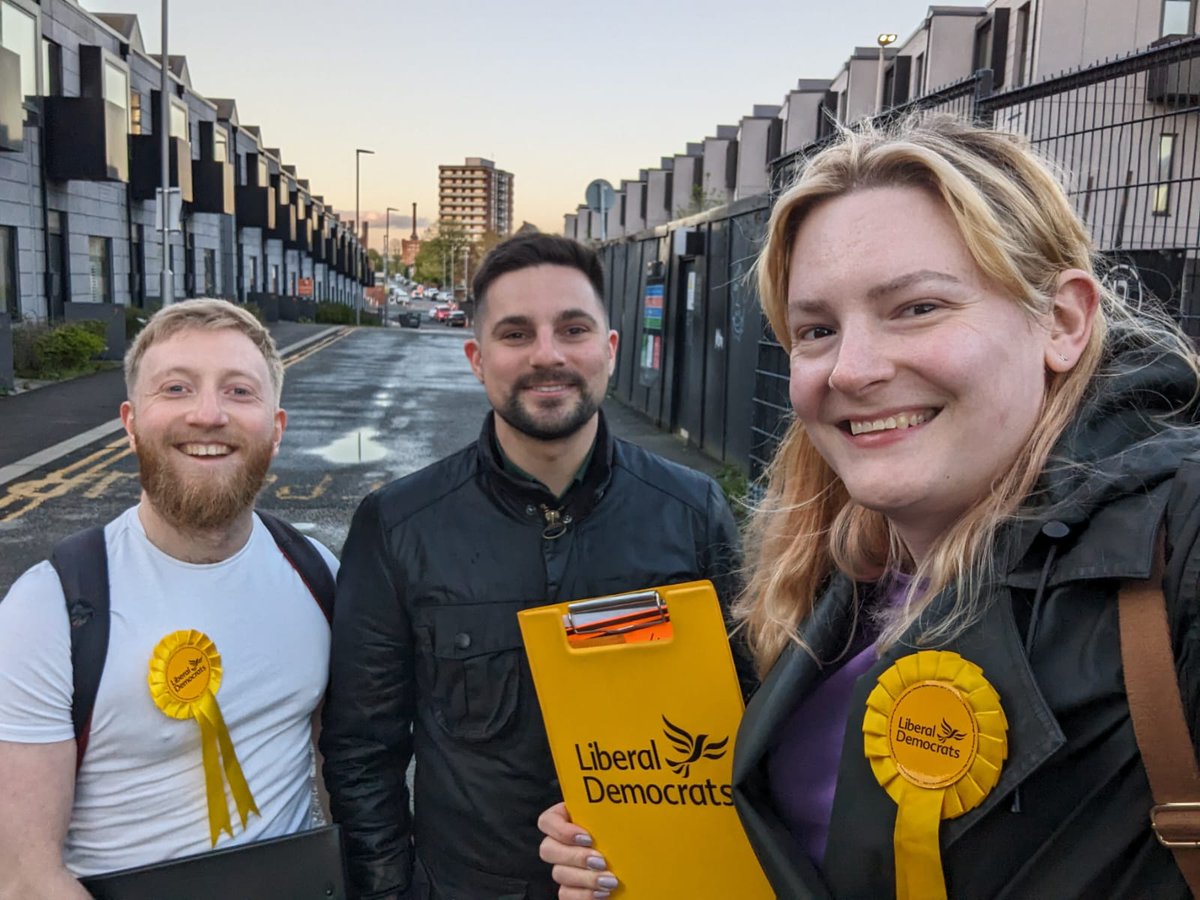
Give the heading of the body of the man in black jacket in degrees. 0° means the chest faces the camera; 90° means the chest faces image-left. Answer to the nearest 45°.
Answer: approximately 0°

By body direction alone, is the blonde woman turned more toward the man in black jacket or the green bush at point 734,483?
the man in black jacket

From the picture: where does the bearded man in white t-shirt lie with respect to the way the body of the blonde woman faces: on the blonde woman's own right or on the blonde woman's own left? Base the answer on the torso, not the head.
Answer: on the blonde woman's own right

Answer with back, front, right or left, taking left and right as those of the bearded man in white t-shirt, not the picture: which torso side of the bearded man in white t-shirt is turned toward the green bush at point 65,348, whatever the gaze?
back

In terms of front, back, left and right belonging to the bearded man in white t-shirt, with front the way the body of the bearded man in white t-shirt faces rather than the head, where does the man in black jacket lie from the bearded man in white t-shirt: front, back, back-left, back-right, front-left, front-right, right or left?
left

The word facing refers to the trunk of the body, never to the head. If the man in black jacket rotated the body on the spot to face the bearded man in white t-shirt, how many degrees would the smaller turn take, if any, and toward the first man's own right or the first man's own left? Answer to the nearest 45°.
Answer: approximately 90° to the first man's own right

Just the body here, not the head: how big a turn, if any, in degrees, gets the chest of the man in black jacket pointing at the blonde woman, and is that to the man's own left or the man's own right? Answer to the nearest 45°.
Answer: approximately 45° to the man's own left

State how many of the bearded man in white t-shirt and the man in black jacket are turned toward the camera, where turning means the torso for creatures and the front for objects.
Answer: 2

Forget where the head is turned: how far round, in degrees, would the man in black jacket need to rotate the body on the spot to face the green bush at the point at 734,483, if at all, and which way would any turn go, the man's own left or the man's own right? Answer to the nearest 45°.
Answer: approximately 180°
